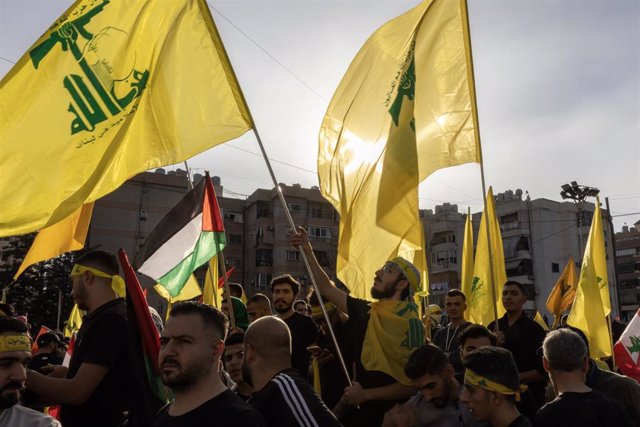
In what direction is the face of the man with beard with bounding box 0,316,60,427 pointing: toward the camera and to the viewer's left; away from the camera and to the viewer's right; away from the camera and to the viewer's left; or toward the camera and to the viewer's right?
toward the camera and to the viewer's right

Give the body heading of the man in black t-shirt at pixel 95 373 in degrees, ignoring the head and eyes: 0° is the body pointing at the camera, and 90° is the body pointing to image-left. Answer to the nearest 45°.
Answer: approximately 90°

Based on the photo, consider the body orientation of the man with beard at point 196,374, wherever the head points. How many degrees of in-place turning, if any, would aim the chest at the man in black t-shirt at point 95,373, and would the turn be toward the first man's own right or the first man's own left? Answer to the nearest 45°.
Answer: approximately 90° to the first man's own right

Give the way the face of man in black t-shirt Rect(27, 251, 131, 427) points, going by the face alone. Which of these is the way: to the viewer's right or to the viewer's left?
to the viewer's left

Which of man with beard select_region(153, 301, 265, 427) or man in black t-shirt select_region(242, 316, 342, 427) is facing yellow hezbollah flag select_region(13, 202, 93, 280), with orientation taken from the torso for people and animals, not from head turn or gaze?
the man in black t-shirt

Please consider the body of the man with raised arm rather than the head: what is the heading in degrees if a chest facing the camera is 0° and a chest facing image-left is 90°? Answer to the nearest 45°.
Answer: approximately 45°

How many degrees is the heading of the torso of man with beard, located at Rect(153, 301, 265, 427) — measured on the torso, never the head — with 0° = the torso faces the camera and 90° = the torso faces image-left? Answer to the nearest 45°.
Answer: approximately 45°

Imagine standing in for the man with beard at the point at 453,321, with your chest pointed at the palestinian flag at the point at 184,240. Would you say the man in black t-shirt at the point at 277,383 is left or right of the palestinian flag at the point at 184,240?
left

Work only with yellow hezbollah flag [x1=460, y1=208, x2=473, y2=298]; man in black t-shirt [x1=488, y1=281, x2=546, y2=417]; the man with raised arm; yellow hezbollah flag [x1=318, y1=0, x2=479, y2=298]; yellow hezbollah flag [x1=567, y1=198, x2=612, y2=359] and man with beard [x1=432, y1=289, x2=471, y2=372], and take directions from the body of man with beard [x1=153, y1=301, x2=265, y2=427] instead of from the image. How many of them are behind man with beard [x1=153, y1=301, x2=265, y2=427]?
6

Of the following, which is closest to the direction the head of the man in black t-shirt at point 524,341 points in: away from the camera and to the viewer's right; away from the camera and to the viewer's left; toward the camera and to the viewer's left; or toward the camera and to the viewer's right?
toward the camera and to the viewer's left

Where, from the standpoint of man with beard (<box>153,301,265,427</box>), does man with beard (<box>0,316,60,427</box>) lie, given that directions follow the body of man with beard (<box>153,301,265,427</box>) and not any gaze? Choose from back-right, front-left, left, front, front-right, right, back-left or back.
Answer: right

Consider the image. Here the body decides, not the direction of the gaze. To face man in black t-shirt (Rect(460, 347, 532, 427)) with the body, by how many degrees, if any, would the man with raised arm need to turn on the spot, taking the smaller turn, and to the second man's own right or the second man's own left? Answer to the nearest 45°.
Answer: approximately 90° to the second man's own left
